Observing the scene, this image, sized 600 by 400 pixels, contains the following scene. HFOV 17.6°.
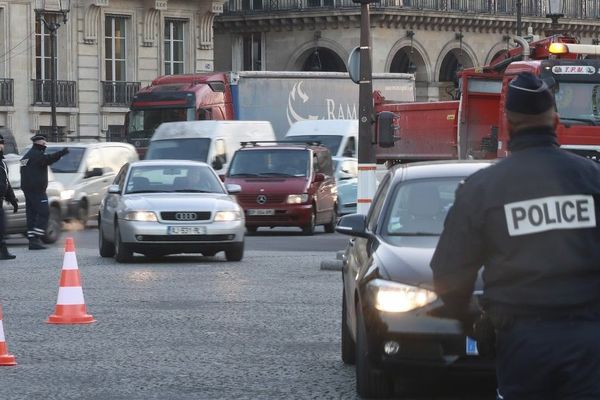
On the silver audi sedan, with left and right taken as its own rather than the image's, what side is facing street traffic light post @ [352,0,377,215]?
left

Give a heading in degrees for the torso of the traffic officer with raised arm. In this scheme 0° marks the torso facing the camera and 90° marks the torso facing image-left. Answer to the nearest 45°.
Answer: approximately 225°

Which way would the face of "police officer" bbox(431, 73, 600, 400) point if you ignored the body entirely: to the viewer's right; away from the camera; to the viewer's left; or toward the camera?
away from the camera

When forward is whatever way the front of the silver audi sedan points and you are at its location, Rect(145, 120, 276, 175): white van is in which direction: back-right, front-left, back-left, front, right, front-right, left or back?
back

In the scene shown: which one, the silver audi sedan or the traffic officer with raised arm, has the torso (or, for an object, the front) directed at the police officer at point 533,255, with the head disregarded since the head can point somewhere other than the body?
the silver audi sedan

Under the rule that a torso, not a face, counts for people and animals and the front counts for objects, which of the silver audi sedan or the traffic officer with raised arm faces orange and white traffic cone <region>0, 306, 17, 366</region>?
the silver audi sedan

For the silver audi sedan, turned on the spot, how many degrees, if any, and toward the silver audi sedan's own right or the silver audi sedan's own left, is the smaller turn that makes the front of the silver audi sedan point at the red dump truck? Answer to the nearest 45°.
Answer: approximately 135° to the silver audi sedan's own left

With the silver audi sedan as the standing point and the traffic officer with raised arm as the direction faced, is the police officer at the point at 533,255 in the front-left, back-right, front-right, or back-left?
back-left

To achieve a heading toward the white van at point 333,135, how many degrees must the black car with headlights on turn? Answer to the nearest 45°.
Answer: approximately 180°

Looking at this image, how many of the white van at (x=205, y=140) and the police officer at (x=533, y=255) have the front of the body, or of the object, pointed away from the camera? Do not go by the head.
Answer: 1
